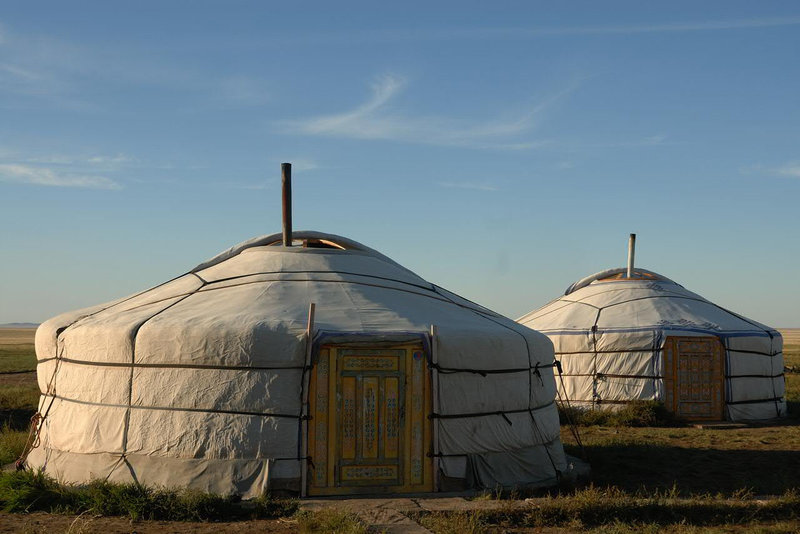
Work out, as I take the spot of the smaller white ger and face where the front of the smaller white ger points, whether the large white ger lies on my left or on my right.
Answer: on my right

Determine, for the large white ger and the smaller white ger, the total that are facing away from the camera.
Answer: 0

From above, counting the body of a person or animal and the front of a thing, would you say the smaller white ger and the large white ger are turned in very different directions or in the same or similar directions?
same or similar directions

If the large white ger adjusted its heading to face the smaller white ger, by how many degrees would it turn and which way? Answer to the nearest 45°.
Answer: approximately 135° to its left

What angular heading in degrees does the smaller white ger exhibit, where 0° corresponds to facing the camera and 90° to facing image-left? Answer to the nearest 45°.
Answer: approximately 315°

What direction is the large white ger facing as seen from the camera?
toward the camera
